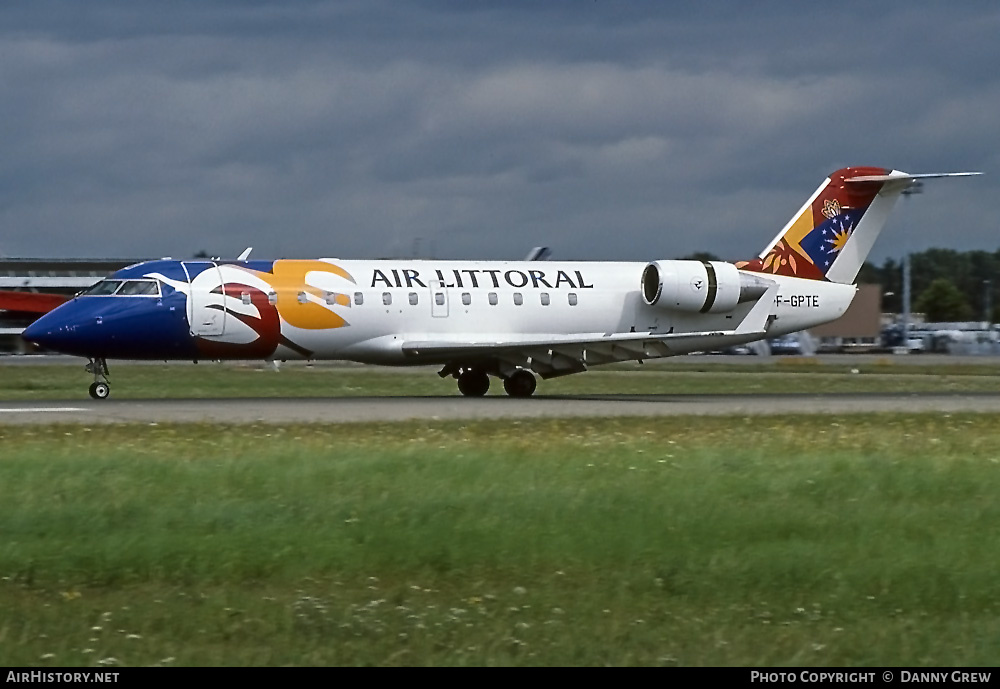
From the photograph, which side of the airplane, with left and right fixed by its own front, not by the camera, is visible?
left
